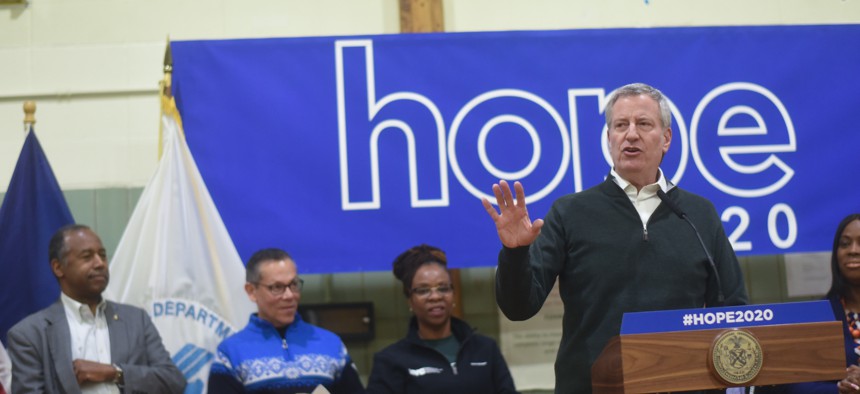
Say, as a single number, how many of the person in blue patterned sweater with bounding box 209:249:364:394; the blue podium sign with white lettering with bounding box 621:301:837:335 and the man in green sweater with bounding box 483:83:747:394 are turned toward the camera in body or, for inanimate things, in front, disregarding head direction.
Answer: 3

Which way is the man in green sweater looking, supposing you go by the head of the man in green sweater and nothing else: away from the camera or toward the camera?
toward the camera

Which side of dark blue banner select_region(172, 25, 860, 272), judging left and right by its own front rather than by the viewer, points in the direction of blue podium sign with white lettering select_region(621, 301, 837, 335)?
front

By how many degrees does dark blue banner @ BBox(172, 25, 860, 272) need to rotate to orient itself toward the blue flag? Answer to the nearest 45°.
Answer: approximately 90° to its right

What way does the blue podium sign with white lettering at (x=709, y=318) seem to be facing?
toward the camera

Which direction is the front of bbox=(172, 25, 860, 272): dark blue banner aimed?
toward the camera

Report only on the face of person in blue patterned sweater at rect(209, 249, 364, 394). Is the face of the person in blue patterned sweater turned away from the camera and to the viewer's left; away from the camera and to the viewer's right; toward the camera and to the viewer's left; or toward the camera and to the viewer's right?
toward the camera and to the viewer's right

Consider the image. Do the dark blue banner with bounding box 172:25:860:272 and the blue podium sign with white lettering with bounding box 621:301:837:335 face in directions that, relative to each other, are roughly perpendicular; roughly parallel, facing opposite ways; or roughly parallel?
roughly parallel

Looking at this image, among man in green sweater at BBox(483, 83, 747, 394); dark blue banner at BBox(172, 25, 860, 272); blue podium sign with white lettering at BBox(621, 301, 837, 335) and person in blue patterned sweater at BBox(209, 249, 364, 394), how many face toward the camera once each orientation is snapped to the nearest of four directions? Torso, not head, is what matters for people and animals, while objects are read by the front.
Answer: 4

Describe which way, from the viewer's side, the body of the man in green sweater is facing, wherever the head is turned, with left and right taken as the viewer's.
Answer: facing the viewer
